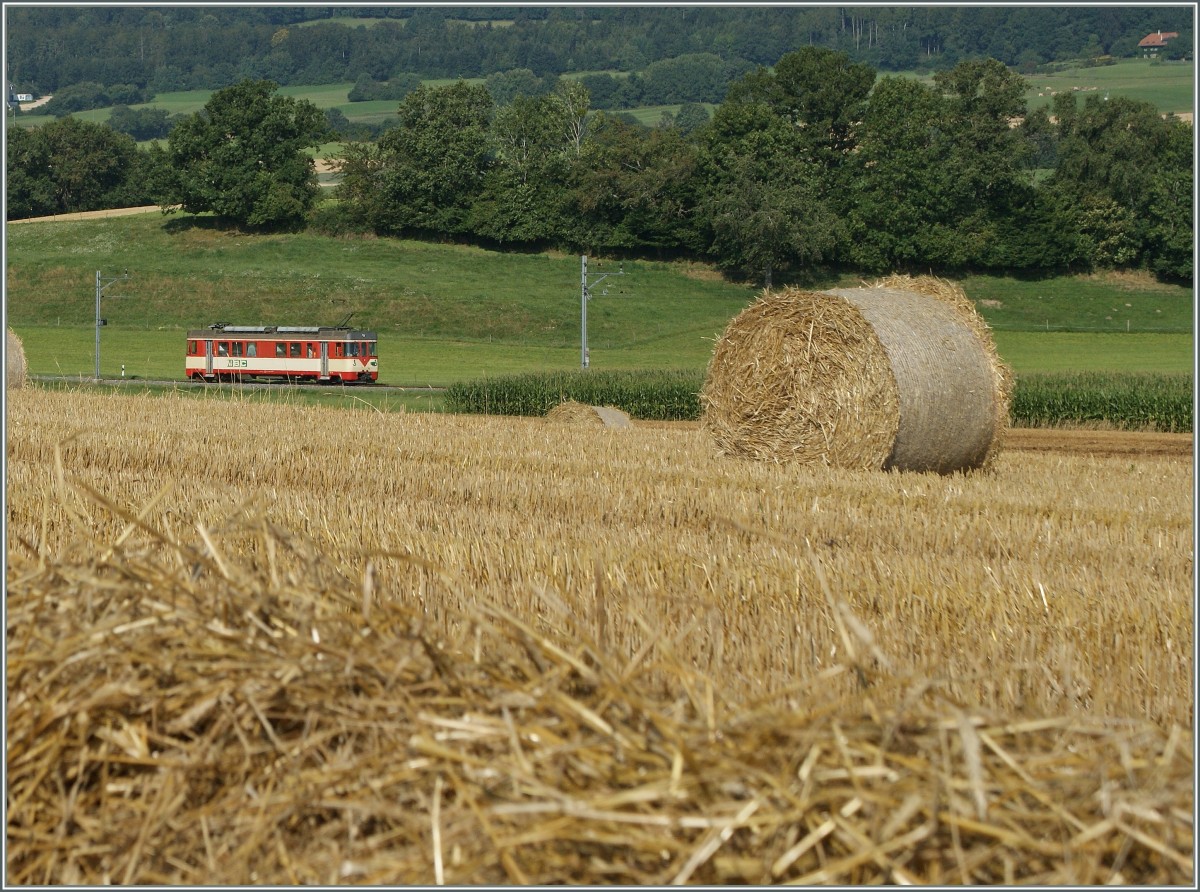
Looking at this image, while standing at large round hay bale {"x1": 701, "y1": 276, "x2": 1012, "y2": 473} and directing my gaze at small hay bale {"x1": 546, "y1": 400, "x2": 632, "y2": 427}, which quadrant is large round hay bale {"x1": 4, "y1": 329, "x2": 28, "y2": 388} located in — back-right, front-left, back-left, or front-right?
front-left
